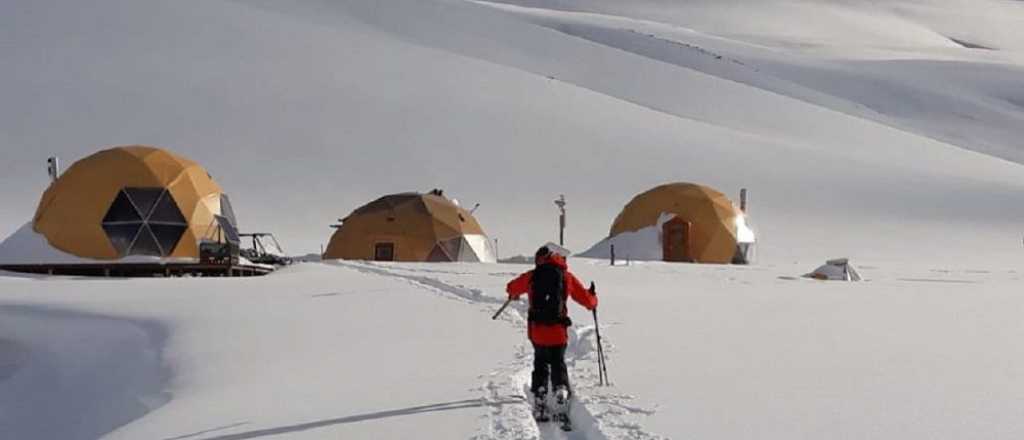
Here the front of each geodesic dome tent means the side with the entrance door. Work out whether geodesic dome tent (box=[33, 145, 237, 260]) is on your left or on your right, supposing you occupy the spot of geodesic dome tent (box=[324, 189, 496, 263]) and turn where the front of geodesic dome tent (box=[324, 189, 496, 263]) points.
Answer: on your right

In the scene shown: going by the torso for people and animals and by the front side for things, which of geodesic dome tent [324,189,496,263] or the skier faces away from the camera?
the skier

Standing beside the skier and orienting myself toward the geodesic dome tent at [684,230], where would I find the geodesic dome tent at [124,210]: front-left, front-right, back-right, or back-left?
front-left

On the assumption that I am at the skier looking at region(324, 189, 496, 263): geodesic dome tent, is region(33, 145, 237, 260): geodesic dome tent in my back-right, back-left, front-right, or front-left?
front-left

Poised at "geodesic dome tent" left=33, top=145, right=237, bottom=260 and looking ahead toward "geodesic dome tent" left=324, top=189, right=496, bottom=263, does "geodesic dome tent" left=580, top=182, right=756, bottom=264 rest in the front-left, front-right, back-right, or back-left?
front-right

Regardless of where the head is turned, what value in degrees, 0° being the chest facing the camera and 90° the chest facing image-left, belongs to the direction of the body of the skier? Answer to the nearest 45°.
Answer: approximately 180°

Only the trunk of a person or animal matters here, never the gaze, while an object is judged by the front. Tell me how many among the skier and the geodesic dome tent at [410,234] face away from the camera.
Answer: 1
